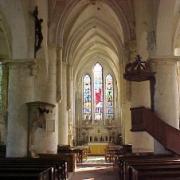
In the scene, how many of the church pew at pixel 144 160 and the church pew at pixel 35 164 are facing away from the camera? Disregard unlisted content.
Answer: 2

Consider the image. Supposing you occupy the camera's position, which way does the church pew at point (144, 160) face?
facing away from the viewer

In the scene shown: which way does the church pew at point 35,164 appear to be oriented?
away from the camera

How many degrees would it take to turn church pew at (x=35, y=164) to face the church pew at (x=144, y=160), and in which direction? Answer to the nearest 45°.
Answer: approximately 90° to its right
